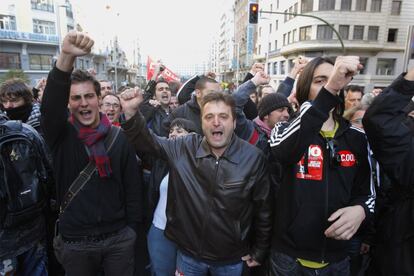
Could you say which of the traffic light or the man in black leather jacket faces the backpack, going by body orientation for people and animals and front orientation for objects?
the traffic light

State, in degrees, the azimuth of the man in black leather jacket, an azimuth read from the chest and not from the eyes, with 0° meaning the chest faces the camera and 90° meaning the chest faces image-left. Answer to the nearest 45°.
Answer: approximately 0°

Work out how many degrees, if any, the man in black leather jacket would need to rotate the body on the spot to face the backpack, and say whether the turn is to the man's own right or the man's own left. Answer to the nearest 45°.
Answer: approximately 90° to the man's own right

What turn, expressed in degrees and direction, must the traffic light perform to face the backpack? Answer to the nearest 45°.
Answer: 0° — it already faces it

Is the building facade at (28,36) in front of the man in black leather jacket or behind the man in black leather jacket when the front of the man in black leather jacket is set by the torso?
behind

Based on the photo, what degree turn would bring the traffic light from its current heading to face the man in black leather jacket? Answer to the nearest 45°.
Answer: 0° — it already faces them

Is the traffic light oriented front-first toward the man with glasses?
yes

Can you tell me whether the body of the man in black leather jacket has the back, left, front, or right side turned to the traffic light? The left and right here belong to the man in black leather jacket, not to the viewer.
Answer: back

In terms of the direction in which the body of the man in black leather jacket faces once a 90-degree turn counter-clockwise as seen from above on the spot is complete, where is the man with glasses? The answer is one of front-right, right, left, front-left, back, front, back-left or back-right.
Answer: back-left
